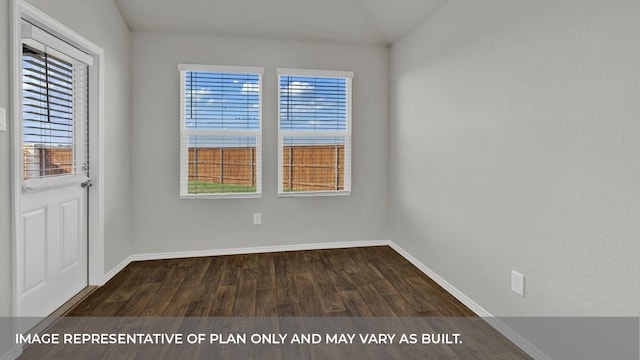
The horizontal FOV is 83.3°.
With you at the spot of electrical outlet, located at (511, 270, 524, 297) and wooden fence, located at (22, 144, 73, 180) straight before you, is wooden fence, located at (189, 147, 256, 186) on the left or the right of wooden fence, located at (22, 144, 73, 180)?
right

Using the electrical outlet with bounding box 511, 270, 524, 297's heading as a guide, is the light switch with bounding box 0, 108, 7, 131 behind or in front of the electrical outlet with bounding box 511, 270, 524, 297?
in front

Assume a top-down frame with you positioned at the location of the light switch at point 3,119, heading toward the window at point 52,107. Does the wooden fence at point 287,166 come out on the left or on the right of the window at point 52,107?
right

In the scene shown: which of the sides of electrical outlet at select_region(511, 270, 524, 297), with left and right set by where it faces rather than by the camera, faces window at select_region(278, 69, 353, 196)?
right

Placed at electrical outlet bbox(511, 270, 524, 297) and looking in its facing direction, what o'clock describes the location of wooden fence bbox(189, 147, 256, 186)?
The wooden fence is roughly at 2 o'clock from the electrical outlet.

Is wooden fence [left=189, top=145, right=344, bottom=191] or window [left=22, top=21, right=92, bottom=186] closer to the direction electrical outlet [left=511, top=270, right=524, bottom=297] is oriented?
the window

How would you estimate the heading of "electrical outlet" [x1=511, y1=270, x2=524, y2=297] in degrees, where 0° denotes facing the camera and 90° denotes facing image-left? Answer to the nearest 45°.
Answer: approximately 45°

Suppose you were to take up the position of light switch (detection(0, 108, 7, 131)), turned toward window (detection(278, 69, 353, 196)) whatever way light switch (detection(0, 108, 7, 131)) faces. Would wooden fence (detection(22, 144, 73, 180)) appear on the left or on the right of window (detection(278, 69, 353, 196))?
left

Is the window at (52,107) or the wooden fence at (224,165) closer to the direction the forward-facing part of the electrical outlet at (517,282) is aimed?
the window

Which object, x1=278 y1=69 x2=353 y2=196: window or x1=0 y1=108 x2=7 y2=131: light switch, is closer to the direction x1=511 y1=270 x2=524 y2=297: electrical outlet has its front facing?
the light switch

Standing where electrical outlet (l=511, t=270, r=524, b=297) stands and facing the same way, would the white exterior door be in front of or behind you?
in front

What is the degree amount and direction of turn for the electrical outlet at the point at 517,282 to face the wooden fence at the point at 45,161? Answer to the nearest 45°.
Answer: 0° — it already faces it
